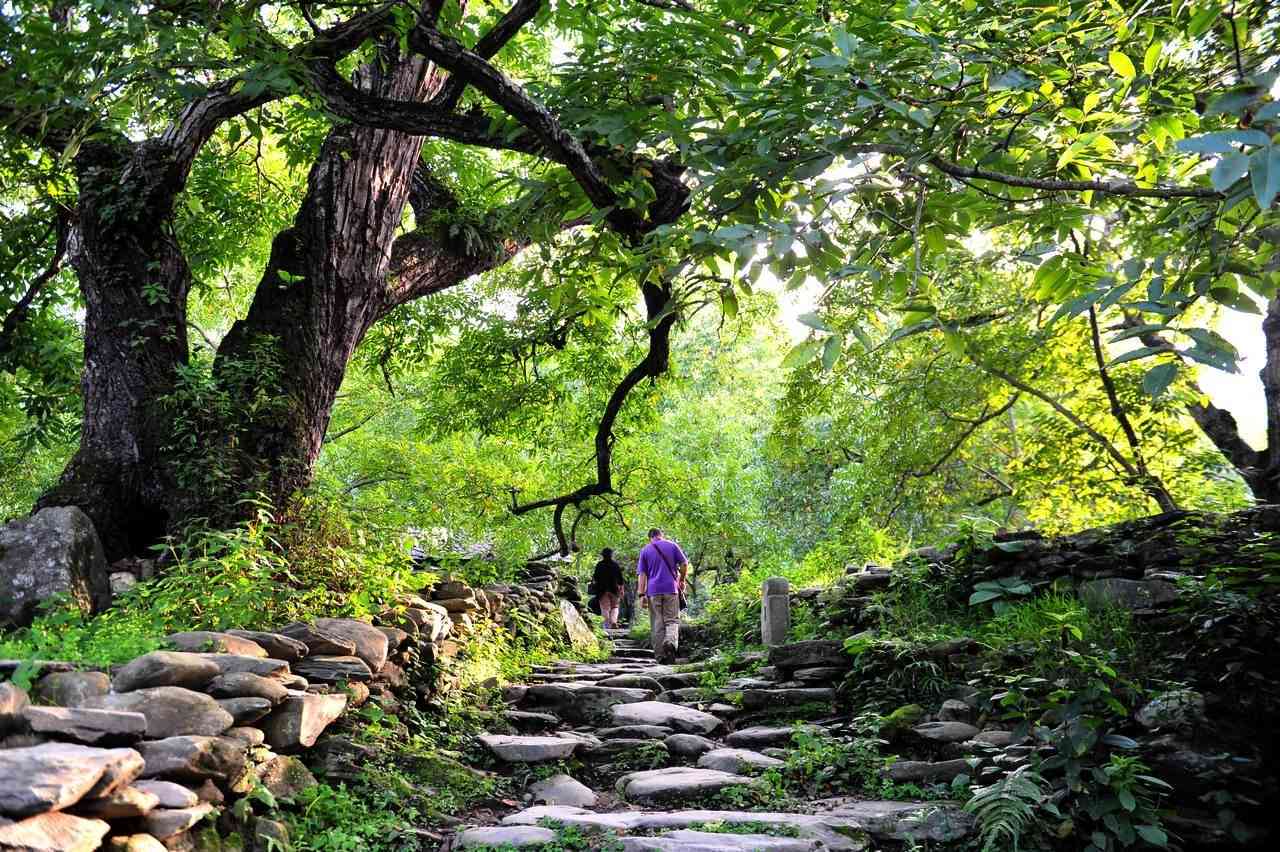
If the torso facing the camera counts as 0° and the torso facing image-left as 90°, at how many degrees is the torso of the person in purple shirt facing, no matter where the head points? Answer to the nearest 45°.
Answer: approximately 180°

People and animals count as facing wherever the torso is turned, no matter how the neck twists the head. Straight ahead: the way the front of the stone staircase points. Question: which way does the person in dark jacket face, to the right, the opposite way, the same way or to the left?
the opposite way

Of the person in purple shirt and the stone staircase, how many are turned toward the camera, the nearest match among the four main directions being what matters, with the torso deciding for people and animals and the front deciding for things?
1

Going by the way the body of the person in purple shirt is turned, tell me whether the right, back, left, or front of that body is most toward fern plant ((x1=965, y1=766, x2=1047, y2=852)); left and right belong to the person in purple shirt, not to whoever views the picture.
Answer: back

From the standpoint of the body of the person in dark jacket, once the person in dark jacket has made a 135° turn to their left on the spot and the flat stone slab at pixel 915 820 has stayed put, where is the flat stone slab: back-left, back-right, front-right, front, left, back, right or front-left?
front-left

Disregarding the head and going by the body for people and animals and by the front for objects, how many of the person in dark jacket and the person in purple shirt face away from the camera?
2

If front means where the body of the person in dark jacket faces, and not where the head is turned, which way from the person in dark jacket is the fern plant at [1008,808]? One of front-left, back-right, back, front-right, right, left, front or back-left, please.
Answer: back

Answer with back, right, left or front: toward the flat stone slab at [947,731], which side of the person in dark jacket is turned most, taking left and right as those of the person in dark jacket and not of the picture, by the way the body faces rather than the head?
back

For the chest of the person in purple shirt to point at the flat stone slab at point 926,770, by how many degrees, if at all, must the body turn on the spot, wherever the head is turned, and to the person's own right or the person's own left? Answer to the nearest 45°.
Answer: approximately 180°

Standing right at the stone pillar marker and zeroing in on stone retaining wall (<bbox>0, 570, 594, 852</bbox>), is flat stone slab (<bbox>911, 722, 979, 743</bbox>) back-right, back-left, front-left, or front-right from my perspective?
front-left

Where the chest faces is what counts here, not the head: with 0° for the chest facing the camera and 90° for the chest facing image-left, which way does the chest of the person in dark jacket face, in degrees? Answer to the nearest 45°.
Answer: approximately 180°

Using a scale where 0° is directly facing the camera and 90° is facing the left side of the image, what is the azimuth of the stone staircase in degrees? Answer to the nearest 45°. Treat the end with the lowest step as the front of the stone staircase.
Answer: approximately 0°
